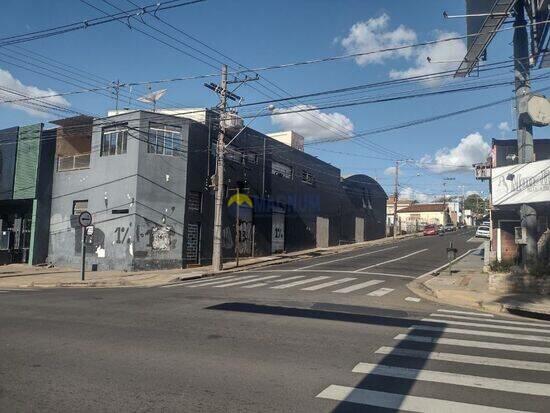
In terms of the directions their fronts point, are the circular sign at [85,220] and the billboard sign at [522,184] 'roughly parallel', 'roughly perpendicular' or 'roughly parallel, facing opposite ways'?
roughly perpendicular

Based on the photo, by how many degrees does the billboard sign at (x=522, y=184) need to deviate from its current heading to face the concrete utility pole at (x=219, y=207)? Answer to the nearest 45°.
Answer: approximately 45° to its right

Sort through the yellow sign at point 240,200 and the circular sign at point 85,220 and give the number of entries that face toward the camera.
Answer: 2

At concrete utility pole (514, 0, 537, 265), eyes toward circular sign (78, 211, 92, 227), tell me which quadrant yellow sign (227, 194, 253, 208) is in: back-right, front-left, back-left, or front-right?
front-right

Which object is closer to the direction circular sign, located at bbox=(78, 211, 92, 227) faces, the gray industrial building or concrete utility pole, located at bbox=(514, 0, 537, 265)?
the concrete utility pole

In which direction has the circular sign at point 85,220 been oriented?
toward the camera

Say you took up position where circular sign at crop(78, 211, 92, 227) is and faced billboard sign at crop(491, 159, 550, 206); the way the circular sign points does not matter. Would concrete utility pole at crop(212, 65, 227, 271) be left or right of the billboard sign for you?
left

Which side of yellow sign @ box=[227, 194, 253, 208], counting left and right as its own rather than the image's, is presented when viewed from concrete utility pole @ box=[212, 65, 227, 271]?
front

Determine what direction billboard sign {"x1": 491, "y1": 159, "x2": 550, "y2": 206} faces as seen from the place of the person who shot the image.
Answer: facing the viewer and to the left of the viewer

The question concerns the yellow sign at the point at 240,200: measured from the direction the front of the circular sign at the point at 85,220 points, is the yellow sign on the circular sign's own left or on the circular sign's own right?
on the circular sign's own left

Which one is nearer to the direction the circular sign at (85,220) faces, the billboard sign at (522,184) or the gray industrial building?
the billboard sign

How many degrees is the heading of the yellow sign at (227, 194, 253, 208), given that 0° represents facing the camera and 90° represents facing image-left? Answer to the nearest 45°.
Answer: approximately 0°

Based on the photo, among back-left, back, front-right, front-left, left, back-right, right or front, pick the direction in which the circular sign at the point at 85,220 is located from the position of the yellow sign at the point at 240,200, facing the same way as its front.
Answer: front-right

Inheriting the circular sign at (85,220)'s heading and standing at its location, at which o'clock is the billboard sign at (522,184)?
The billboard sign is roughly at 10 o'clock from the circular sign.
